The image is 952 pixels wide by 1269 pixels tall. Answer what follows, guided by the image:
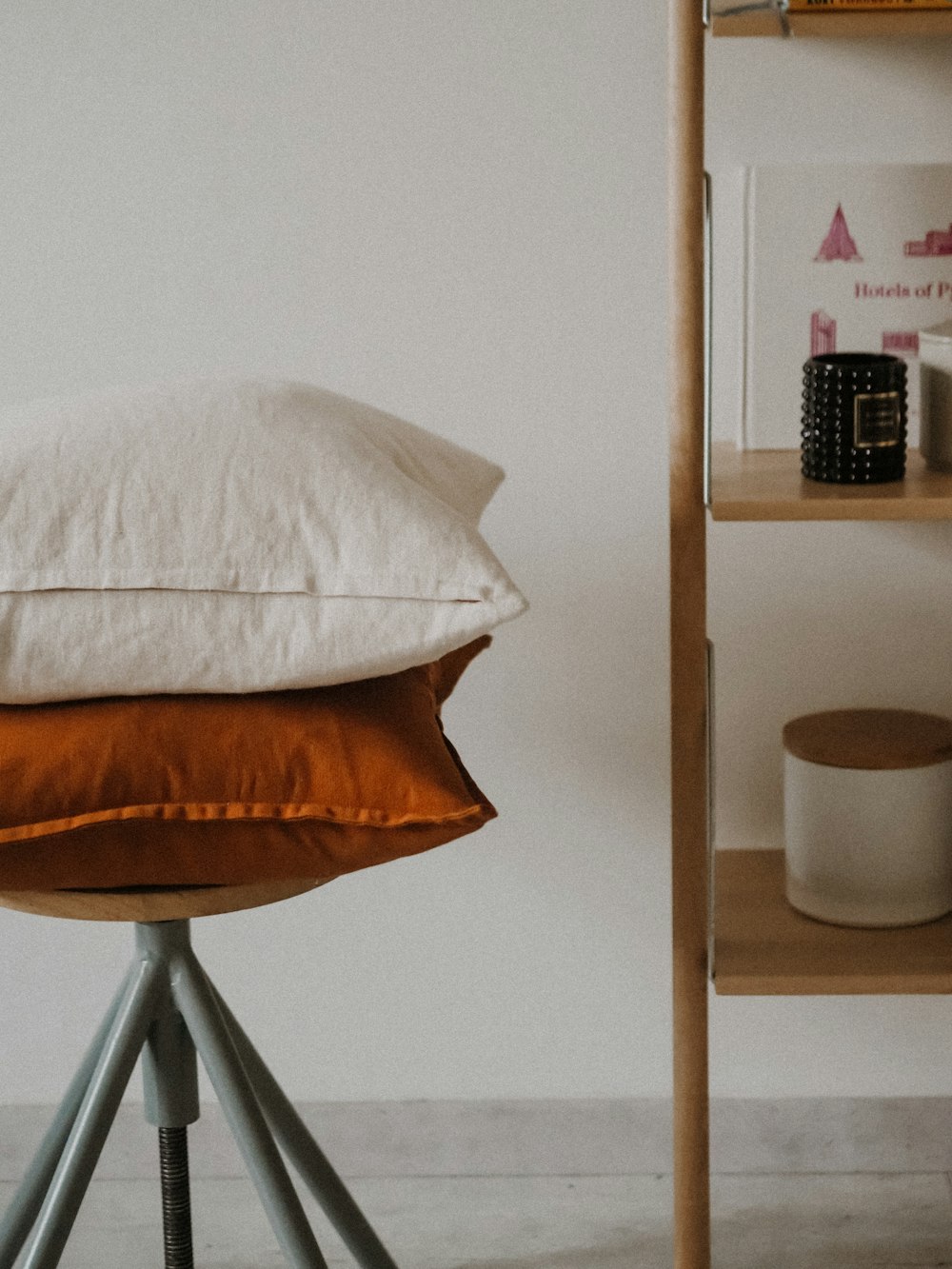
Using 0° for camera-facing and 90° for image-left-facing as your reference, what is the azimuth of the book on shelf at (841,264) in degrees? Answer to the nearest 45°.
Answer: approximately 0°
